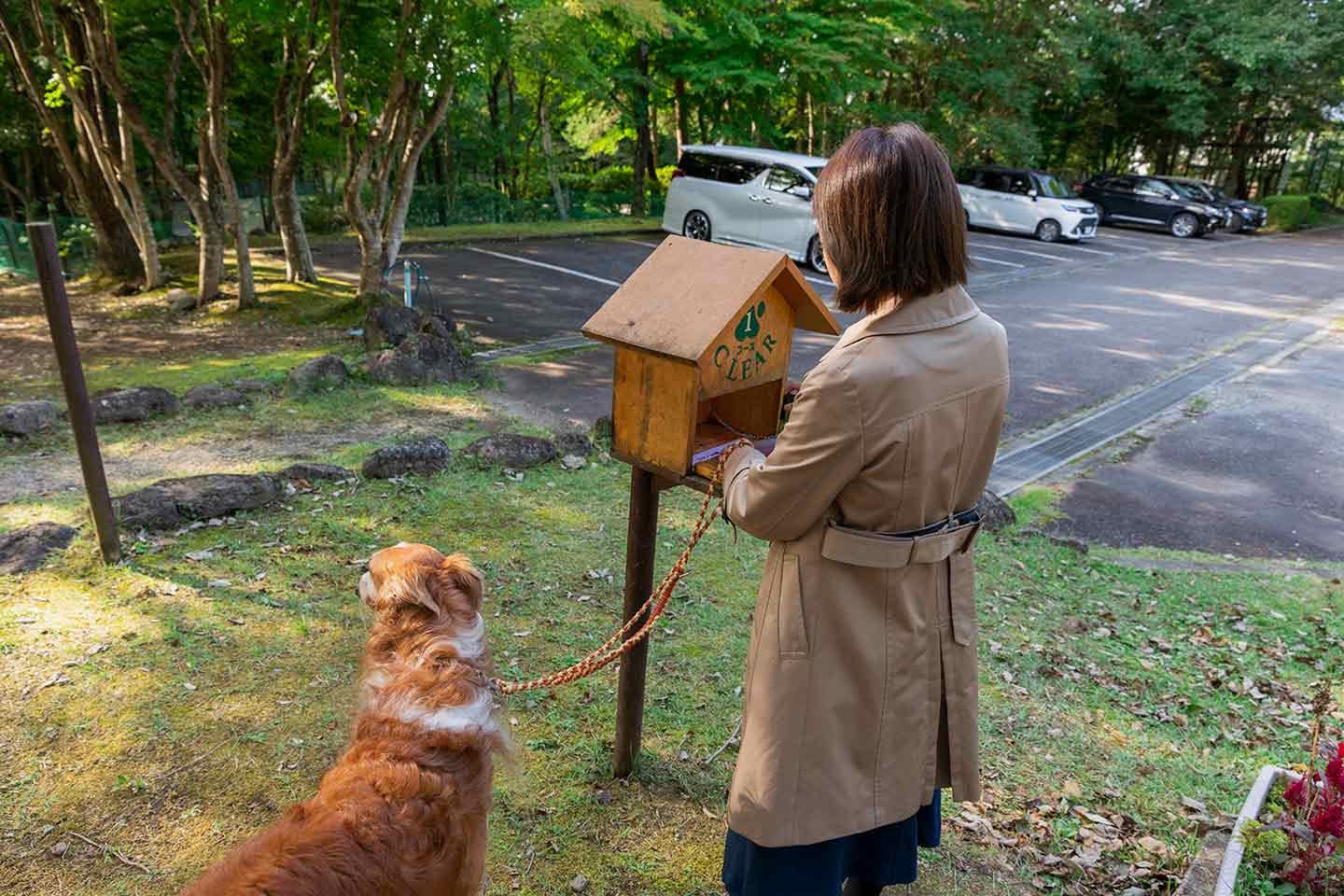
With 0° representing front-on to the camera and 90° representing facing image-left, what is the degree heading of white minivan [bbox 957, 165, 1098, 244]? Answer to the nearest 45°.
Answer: approximately 315°

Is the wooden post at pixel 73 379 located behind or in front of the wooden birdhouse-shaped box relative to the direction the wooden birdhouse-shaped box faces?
behind

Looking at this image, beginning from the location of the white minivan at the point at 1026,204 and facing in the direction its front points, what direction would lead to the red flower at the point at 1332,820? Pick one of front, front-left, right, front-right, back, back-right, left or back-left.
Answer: front-right

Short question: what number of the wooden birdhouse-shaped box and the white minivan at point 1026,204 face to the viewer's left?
0

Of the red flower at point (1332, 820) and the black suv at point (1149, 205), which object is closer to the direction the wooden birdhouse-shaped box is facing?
the red flower

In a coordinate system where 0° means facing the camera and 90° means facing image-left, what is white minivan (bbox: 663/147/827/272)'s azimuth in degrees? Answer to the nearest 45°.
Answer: approximately 315°

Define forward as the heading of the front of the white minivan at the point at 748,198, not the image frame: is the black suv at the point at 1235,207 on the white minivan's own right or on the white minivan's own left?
on the white minivan's own left

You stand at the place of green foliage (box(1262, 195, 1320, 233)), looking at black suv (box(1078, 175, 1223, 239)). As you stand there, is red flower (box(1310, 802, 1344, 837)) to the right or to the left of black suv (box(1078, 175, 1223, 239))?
left

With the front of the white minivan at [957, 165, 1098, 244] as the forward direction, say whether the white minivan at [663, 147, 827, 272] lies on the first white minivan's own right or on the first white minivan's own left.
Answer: on the first white minivan's own right
